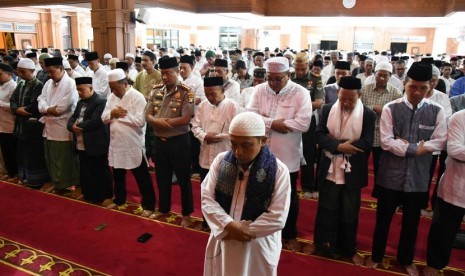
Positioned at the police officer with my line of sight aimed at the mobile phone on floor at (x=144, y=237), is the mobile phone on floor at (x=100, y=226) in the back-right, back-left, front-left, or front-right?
front-right

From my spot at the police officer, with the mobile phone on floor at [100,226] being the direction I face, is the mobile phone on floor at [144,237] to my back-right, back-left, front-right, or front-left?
front-left

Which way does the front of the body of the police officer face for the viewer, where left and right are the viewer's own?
facing the viewer and to the left of the viewer
